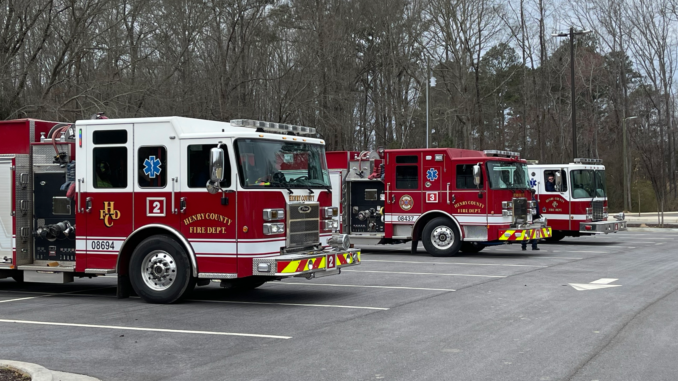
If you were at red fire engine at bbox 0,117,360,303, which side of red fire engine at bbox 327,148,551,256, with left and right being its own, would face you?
right

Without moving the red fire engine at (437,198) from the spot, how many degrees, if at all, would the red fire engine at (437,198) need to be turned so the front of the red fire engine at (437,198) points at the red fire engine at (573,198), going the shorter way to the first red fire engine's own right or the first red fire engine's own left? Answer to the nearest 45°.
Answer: approximately 90° to the first red fire engine's own left

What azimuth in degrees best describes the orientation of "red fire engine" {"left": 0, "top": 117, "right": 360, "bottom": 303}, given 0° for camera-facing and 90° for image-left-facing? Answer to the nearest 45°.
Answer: approximately 315°

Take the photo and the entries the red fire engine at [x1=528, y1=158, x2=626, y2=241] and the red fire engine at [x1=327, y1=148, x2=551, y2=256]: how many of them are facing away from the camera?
0

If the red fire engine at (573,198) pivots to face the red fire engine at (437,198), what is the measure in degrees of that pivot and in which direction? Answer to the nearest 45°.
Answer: approximately 90° to its right

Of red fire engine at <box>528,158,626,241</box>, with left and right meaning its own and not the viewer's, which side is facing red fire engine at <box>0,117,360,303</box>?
right

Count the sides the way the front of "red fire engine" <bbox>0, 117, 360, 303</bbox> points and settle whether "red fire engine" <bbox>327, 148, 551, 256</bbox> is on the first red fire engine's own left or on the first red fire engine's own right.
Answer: on the first red fire engine's own left

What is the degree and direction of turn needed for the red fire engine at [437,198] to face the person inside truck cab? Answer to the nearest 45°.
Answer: approximately 90° to its left
